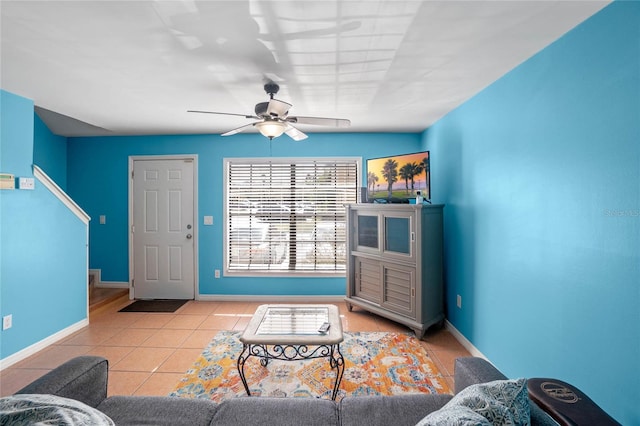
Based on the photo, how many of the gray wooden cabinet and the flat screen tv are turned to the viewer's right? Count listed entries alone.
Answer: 0

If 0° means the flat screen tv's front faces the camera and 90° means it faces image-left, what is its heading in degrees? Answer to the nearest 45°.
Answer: approximately 45°

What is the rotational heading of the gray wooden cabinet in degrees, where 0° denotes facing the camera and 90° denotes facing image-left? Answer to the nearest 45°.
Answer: approximately 45°

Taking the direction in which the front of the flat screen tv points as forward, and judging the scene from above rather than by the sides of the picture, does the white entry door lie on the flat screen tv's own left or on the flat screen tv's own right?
on the flat screen tv's own right

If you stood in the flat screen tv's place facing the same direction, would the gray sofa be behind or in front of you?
in front

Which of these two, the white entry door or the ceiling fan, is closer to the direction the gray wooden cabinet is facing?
the ceiling fan

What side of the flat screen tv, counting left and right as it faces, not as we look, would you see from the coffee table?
front

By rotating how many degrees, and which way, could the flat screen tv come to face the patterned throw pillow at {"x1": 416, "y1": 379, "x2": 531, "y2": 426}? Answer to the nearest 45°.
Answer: approximately 45° to its left

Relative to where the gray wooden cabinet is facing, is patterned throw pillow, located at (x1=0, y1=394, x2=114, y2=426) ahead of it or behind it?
ahead
